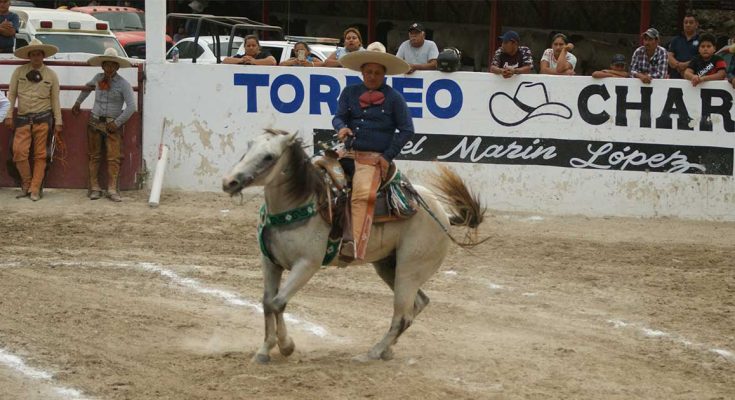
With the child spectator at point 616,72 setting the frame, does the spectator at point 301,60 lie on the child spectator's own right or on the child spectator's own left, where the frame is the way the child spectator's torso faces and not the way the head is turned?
on the child spectator's own right

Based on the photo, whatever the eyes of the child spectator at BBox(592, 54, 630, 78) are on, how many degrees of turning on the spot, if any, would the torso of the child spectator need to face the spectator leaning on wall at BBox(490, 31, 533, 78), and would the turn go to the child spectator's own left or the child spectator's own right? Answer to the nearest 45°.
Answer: approximately 90° to the child spectator's own right

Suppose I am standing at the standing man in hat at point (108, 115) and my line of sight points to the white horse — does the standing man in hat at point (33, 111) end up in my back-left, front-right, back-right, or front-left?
back-right

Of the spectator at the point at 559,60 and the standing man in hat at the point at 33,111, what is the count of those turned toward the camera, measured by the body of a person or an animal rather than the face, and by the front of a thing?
2

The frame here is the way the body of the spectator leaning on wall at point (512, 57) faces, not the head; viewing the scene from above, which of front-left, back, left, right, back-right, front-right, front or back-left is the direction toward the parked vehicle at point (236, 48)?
back-right

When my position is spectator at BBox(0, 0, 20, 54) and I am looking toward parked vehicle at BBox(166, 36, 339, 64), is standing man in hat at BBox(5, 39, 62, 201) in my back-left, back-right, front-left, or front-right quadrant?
back-right

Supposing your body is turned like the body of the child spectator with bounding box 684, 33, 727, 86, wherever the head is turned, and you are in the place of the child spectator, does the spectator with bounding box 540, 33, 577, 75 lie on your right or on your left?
on your right

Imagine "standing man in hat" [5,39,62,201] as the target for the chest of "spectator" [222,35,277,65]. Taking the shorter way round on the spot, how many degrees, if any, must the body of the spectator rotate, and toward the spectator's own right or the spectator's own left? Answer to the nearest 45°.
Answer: approximately 90° to the spectator's own right
